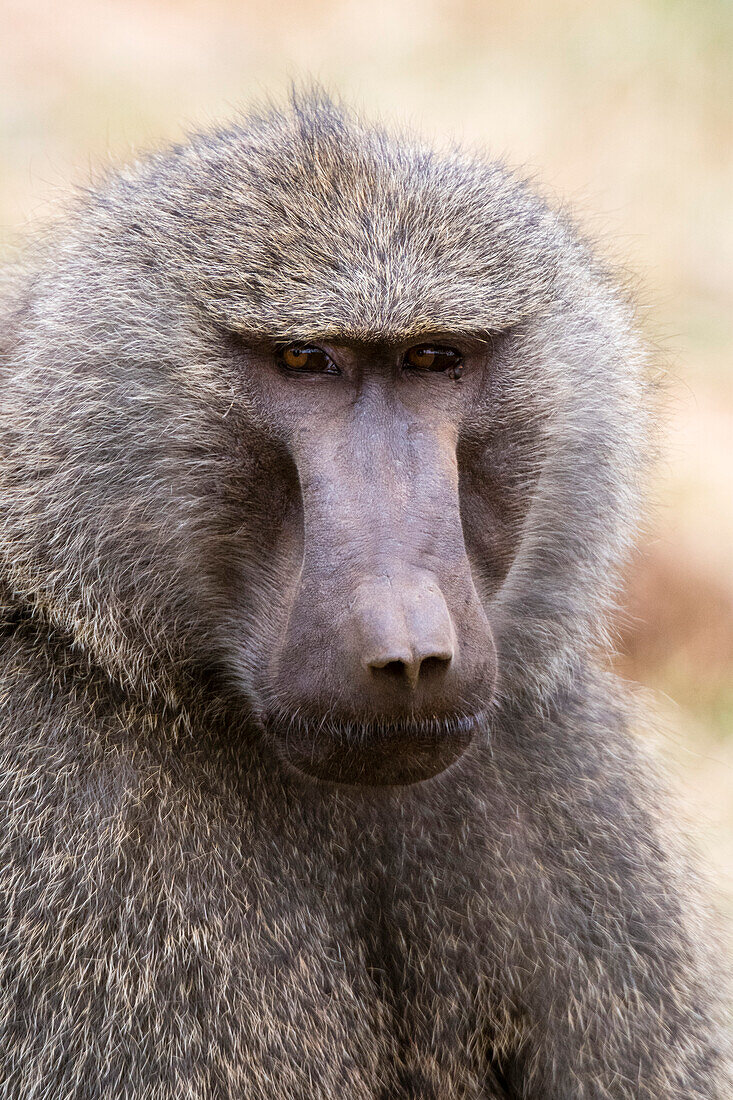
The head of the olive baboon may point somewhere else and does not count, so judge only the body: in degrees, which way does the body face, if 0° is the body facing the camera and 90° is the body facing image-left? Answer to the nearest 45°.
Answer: approximately 0°
